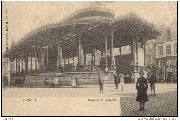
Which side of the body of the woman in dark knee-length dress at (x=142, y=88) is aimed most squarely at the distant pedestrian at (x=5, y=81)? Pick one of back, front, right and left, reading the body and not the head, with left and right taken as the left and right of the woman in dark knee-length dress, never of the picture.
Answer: right

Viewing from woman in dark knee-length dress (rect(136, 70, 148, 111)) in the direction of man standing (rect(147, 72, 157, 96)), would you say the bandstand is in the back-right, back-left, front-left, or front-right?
front-left

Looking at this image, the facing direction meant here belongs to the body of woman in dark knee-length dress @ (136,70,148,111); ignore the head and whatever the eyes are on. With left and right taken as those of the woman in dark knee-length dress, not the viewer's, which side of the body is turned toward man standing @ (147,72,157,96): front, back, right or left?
back

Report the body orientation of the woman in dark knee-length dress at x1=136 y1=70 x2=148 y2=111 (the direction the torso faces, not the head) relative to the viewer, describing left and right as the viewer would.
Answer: facing the viewer
